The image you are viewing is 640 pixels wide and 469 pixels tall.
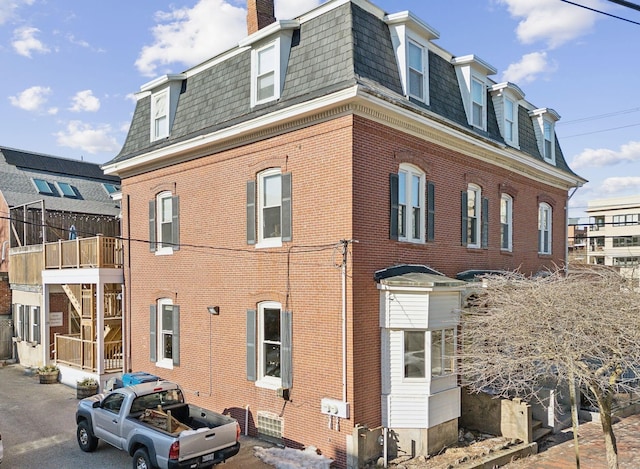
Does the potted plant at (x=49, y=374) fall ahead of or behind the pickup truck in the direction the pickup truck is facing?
ahead

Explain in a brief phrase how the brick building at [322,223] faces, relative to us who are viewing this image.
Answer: facing the viewer and to the right of the viewer

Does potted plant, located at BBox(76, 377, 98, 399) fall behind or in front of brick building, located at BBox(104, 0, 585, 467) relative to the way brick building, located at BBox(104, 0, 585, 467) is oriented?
behind

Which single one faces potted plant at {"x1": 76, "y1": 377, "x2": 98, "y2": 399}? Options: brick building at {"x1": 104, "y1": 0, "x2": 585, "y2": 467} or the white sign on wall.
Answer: the white sign on wall

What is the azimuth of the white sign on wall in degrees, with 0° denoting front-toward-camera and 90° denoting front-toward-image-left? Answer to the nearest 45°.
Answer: approximately 0°

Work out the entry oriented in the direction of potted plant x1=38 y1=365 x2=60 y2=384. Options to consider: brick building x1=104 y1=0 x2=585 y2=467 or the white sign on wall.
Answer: the white sign on wall

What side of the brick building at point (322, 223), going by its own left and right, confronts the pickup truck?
right

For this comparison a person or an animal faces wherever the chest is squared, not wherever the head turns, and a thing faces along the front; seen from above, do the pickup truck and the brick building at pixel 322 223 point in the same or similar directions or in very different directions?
very different directions

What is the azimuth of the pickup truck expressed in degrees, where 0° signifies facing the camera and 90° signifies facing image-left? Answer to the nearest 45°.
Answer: approximately 135°
